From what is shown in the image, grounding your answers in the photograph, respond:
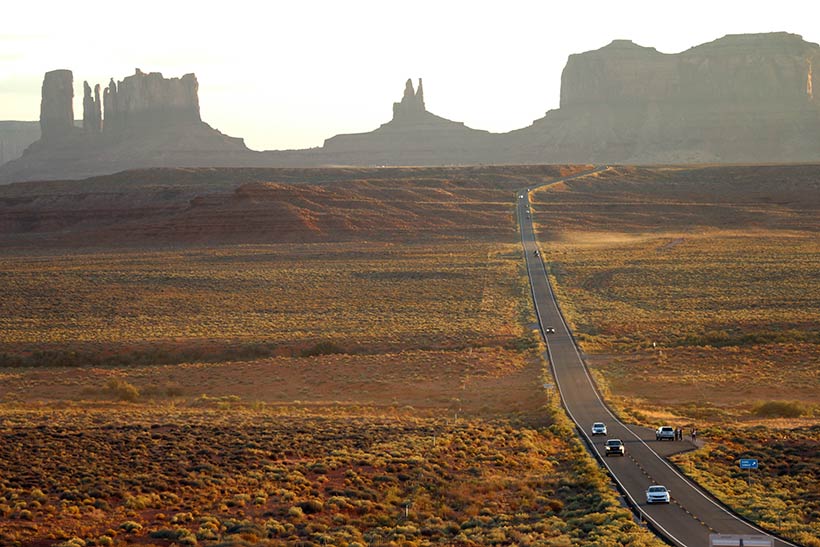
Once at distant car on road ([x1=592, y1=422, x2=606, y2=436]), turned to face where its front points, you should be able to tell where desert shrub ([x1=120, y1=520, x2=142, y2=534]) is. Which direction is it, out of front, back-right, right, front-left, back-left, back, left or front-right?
front-right

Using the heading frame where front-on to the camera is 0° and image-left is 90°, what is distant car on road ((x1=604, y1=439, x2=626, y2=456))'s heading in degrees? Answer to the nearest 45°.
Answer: approximately 0°

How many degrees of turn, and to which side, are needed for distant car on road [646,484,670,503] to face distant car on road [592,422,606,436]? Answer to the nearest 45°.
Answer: approximately 180°

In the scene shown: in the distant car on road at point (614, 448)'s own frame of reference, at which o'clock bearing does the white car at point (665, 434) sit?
The white car is roughly at 7 o'clock from the distant car on road.

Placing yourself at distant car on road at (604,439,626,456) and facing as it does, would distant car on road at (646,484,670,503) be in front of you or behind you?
in front

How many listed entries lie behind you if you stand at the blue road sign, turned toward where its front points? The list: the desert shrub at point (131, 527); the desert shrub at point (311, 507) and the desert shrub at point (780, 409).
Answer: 1

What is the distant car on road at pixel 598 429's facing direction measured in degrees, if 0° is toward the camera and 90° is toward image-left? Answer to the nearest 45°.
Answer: approximately 0°

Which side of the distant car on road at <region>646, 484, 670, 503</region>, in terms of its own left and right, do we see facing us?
front

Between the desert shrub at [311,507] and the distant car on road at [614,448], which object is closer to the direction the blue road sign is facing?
the desert shrub

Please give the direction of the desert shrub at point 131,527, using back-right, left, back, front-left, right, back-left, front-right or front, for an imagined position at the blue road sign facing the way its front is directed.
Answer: front-right

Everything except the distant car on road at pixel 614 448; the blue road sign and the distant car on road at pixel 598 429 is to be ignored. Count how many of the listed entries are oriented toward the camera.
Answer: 3

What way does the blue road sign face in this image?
toward the camera

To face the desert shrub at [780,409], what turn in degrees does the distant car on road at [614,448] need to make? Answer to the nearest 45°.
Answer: approximately 135° to its left

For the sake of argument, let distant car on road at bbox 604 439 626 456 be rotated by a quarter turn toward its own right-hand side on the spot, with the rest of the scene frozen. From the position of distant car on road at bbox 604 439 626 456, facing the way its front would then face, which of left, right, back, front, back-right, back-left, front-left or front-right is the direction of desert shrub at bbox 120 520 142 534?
front-left

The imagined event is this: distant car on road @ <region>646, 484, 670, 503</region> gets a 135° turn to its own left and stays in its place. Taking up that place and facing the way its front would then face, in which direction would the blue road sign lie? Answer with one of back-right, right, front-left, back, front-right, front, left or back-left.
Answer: front
